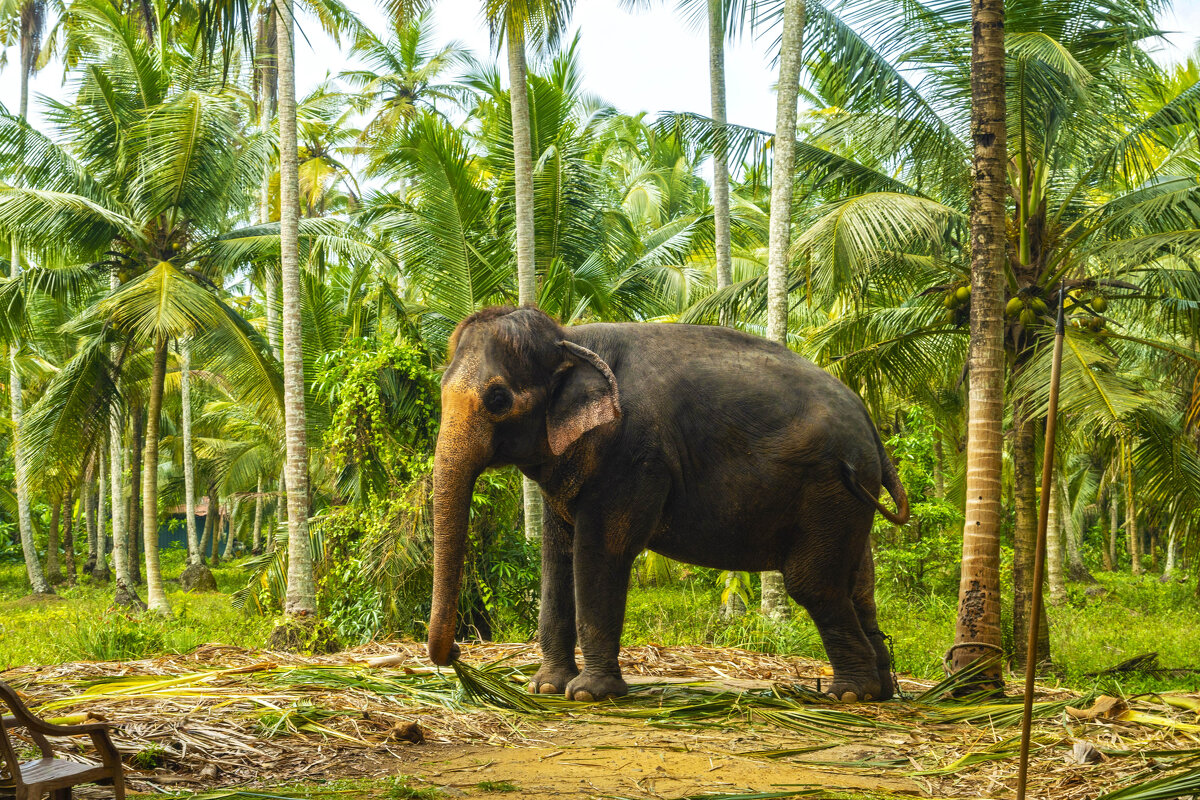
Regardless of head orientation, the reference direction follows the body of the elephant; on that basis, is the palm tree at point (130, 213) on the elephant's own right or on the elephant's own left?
on the elephant's own right

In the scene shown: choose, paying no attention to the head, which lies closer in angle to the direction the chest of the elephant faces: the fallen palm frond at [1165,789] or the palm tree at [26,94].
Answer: the palm tree

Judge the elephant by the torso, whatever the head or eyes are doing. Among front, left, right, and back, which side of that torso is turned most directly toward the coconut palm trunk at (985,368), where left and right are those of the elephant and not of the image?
back

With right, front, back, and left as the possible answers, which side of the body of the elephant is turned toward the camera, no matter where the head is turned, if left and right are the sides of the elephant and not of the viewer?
left

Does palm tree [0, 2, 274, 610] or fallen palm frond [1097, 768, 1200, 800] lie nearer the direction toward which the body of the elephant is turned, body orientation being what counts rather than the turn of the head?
the palm tree

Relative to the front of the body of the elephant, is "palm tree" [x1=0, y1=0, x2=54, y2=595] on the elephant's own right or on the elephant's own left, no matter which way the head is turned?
on the elephant's own right

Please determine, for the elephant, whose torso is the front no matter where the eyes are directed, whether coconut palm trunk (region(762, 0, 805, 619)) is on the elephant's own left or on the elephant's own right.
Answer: on the elephant's own right

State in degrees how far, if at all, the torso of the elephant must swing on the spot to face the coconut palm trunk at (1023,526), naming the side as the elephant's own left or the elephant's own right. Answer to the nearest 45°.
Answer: approximately 135° to the elephant's own right

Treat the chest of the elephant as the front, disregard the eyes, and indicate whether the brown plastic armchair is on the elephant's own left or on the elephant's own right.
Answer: on the elephant's own left

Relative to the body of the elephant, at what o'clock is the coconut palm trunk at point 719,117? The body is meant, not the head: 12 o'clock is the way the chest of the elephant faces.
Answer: The coconut palm trunk is roughly at 3 o'clock from the elephant.
